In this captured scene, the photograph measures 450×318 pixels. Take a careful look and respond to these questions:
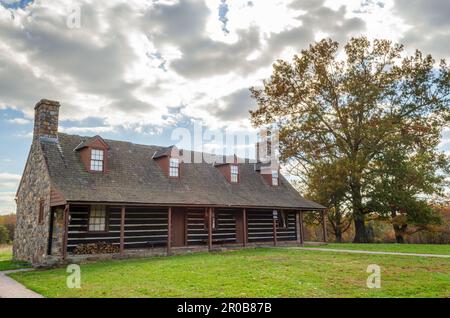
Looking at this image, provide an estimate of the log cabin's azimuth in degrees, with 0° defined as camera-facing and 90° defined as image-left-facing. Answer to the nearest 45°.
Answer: approximately 315°

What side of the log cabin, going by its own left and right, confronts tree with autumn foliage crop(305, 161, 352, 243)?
left

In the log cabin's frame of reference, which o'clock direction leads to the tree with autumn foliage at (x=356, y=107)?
The tree with autumn foliage is roughly at 10 o'clock from the log cabin.
